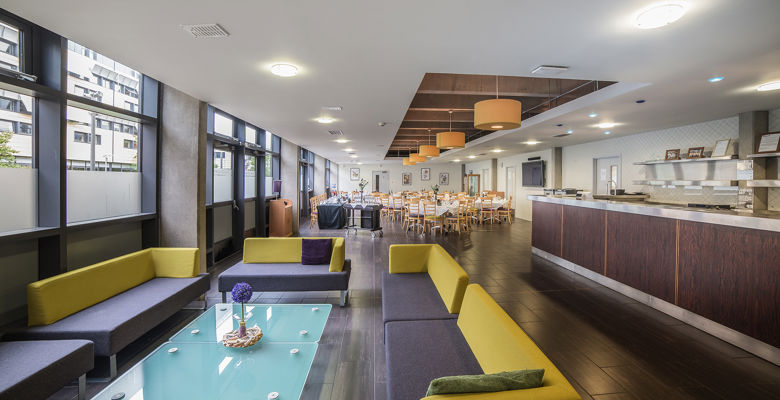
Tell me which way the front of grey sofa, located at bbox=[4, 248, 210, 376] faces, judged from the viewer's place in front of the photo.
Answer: facing the viewer and to the right of the viewer

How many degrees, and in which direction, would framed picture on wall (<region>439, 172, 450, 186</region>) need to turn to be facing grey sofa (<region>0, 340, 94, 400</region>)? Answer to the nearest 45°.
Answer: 0° — it already faces it

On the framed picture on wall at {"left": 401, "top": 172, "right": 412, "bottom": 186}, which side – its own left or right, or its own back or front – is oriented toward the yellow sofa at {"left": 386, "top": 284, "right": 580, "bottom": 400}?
front

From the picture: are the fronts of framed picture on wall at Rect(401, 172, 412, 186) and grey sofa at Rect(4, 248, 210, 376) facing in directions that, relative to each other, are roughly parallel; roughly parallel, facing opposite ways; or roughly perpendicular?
roughly perpendicular

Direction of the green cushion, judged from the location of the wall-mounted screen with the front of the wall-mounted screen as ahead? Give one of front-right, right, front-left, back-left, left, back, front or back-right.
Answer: front-left

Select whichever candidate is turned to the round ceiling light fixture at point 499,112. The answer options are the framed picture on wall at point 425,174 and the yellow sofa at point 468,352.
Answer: the framed picture on wall

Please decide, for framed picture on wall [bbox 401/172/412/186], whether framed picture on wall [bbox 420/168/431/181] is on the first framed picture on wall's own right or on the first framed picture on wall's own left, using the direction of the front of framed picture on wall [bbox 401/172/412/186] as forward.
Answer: on the first framed picture on wall's own left

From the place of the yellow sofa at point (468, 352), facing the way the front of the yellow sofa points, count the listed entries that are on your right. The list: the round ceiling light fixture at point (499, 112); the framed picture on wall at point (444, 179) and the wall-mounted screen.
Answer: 3

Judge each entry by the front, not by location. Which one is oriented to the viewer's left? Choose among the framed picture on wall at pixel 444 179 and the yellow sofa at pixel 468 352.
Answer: the yellow sofa
